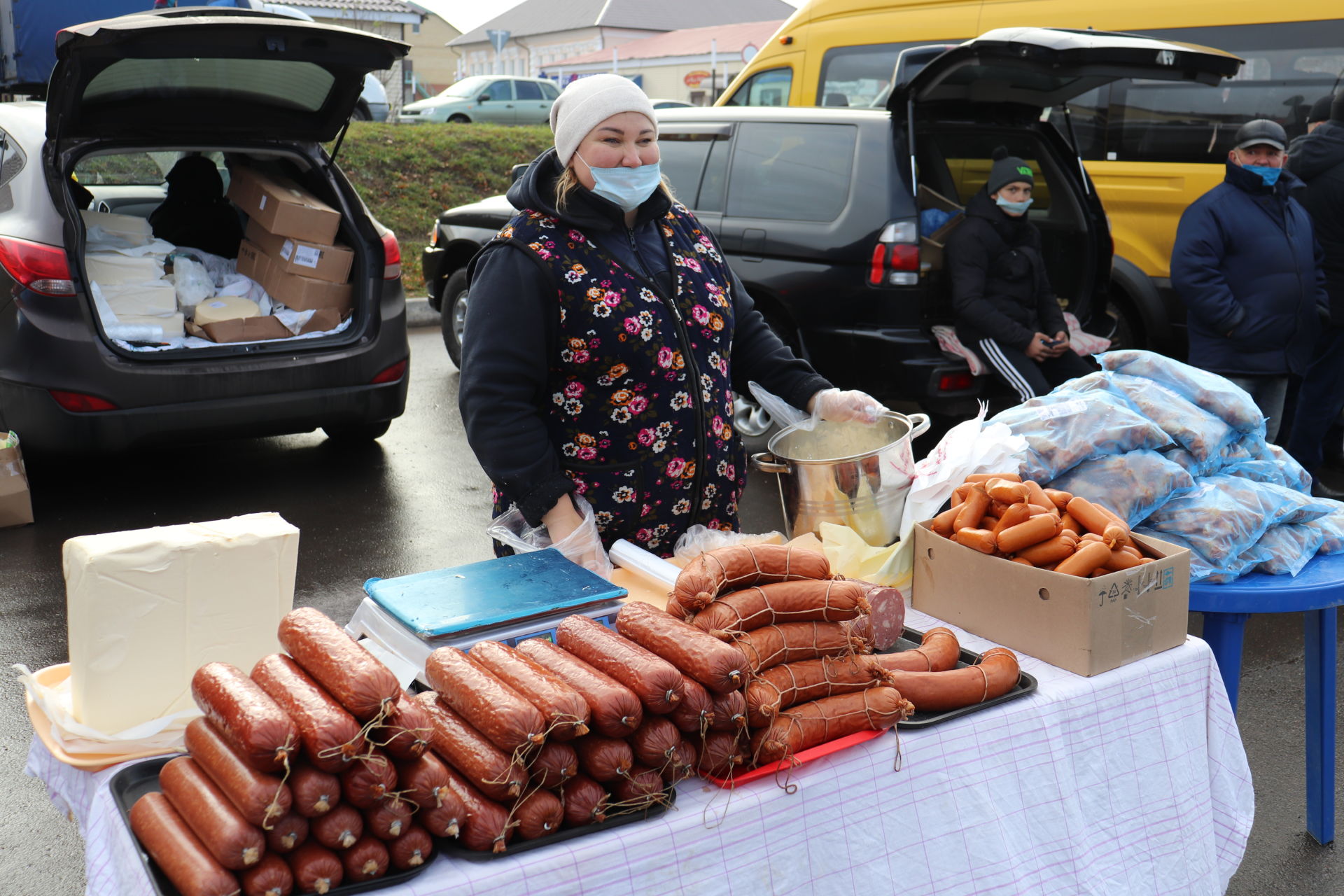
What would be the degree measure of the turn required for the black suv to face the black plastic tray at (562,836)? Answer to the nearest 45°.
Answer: approximately 135° to its left

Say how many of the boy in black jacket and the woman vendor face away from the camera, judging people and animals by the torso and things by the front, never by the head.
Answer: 0

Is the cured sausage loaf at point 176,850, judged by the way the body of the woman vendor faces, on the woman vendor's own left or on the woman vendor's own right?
on the woman vendor's own right

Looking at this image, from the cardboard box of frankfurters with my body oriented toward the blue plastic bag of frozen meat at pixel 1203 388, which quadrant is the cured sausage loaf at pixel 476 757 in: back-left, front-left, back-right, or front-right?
back-left

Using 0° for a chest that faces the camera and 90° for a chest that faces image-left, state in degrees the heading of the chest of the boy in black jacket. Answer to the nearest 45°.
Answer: approximately 315°

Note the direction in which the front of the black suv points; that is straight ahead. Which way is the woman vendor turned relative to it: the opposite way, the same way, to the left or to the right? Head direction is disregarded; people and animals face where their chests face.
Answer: the opposite way

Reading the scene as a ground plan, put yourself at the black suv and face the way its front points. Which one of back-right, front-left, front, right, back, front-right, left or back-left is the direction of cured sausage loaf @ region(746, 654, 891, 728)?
back-left

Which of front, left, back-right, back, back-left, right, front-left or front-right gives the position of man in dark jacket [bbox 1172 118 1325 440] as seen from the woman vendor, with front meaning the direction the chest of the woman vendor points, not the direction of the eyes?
left

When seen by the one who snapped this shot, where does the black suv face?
facing away from the viewer and to the left of the viewer
